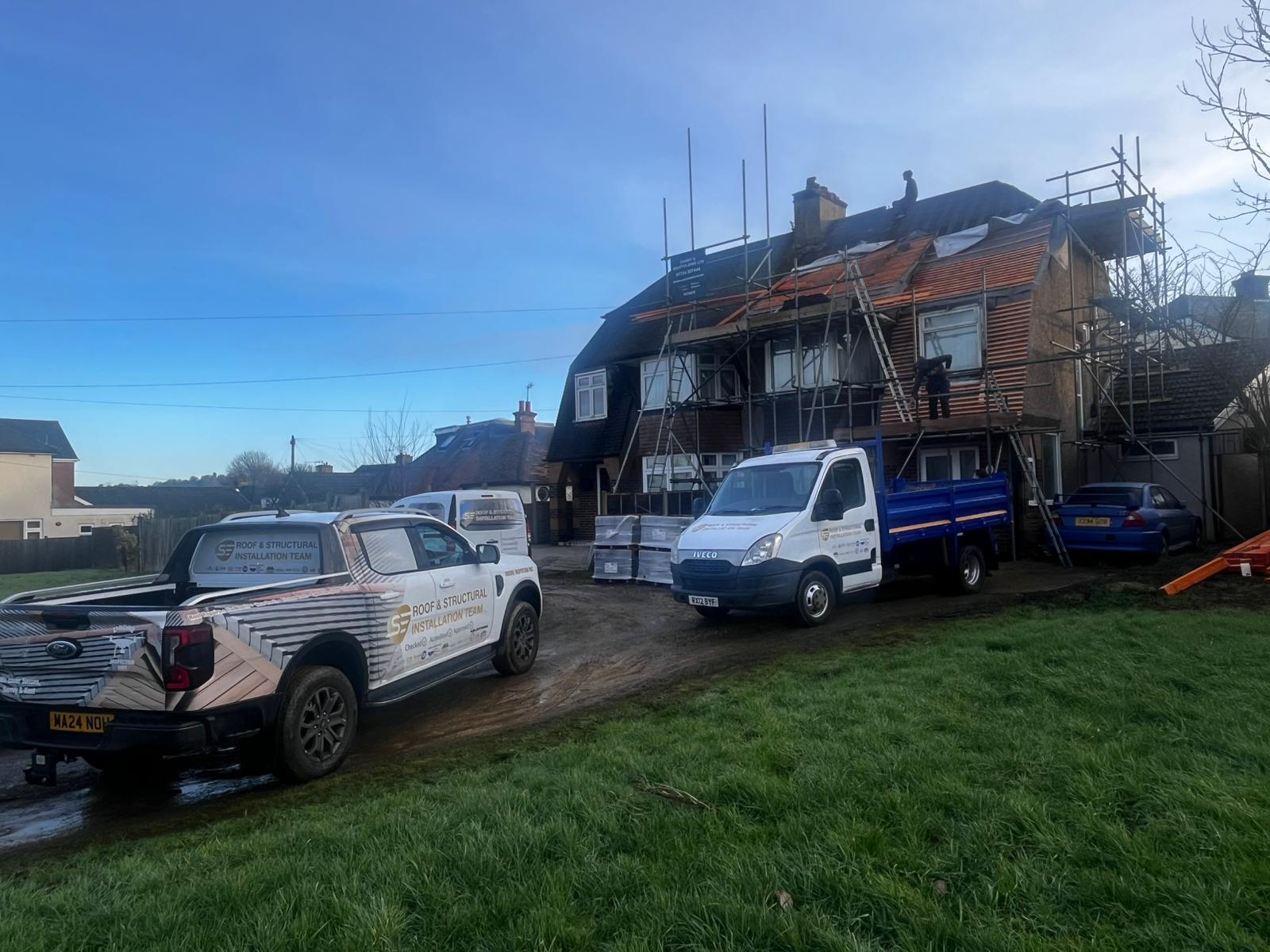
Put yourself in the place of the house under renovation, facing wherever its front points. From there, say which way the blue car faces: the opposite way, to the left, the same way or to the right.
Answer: the opposite way

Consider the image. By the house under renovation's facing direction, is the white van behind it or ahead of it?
ahead

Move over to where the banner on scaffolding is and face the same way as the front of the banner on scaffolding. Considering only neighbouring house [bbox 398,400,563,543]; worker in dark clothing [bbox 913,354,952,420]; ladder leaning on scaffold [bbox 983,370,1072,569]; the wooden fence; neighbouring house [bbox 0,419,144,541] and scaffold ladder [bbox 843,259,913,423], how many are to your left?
3

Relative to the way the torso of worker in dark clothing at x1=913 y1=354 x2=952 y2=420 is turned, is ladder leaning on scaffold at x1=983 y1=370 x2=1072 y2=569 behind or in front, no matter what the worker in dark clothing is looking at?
behind

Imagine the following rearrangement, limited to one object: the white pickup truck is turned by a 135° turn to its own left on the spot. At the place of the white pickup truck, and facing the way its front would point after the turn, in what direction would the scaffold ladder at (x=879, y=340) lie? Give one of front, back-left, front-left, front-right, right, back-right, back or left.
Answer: back-right

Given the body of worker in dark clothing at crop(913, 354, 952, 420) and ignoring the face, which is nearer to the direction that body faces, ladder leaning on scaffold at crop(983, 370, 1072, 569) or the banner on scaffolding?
the banner on scaffolding

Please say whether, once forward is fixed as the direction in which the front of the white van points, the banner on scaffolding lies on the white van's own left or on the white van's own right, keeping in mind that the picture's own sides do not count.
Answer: on the white van's own right

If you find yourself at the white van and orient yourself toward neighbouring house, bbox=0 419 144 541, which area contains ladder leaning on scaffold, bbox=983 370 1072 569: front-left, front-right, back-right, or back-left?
back-right

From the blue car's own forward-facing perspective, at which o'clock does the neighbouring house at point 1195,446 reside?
The neighbouring house is roughly at 11 o'clock from the blue car.

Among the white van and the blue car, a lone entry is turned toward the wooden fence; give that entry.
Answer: the white van

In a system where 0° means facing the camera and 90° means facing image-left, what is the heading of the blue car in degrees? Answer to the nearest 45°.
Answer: approximately 225°

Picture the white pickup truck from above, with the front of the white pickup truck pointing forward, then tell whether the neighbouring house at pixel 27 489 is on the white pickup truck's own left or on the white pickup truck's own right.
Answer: on the white pickup truck's own left

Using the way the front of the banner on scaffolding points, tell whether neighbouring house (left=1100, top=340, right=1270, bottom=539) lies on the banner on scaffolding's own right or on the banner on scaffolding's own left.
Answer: on the banner on scaffolding's own left

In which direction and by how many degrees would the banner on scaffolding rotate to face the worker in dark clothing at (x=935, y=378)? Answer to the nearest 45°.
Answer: approximately 90° to its left

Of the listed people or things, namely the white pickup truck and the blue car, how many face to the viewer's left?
0
